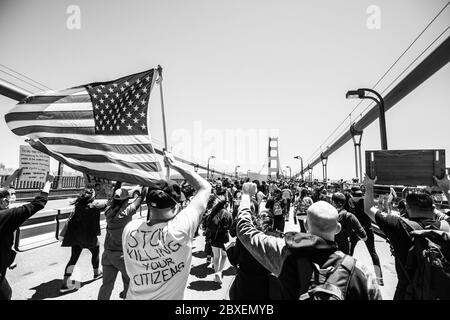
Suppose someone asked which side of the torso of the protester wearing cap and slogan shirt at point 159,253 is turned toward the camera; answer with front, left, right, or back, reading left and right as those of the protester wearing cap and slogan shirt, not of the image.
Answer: back

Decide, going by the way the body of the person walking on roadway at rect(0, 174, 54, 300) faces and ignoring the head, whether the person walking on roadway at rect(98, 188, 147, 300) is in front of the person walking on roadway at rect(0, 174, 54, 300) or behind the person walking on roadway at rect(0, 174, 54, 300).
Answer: in front

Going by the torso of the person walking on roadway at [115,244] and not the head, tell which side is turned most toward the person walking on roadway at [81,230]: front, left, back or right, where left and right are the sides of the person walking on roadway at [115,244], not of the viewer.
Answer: left

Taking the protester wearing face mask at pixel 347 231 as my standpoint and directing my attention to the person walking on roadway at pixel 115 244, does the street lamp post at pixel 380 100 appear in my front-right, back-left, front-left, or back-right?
back-right

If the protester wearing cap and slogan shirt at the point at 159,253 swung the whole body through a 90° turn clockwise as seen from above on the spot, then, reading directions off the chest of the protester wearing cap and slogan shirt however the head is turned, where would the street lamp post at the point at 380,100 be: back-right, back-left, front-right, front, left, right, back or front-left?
front-left

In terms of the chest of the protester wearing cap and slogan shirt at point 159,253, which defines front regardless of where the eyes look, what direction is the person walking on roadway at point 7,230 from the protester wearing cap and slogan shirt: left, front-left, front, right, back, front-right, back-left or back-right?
front-left
